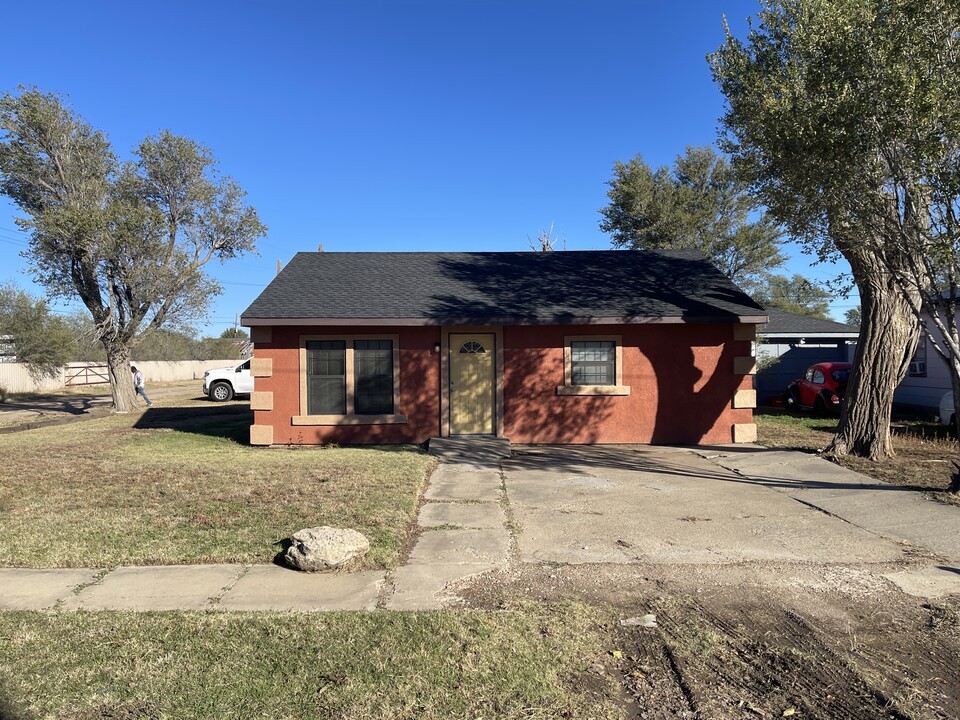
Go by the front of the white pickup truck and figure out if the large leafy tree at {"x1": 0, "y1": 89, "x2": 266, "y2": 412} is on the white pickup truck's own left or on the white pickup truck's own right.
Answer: on the white pickup truck's own left

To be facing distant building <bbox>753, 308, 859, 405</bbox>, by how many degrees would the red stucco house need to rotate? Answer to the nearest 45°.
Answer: approximately 135° to its left

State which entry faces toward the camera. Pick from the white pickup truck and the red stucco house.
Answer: the red stucco house

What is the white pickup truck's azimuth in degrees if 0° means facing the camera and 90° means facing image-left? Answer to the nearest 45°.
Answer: approximately 90°

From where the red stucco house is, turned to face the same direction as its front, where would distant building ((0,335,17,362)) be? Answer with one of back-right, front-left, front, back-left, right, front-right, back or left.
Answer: back-right

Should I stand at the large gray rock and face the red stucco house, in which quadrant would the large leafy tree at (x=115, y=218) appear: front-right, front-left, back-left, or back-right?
front-left

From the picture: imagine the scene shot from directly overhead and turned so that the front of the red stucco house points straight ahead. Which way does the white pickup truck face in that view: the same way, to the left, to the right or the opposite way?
to the right

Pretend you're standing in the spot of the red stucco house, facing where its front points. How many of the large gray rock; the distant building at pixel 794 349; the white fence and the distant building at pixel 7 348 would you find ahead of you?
1

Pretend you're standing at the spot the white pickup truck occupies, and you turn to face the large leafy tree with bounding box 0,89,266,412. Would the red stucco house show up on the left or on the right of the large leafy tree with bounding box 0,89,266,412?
left

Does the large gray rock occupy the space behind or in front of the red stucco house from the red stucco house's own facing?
in front

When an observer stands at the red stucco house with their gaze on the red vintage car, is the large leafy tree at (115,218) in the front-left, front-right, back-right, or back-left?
back-left

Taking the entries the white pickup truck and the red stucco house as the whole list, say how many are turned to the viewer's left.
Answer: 1

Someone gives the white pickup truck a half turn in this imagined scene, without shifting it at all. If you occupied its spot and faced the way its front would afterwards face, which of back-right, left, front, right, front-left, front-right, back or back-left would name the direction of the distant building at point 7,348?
back-left

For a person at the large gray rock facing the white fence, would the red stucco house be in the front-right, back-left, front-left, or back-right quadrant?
front-right

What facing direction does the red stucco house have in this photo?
toward the camera
